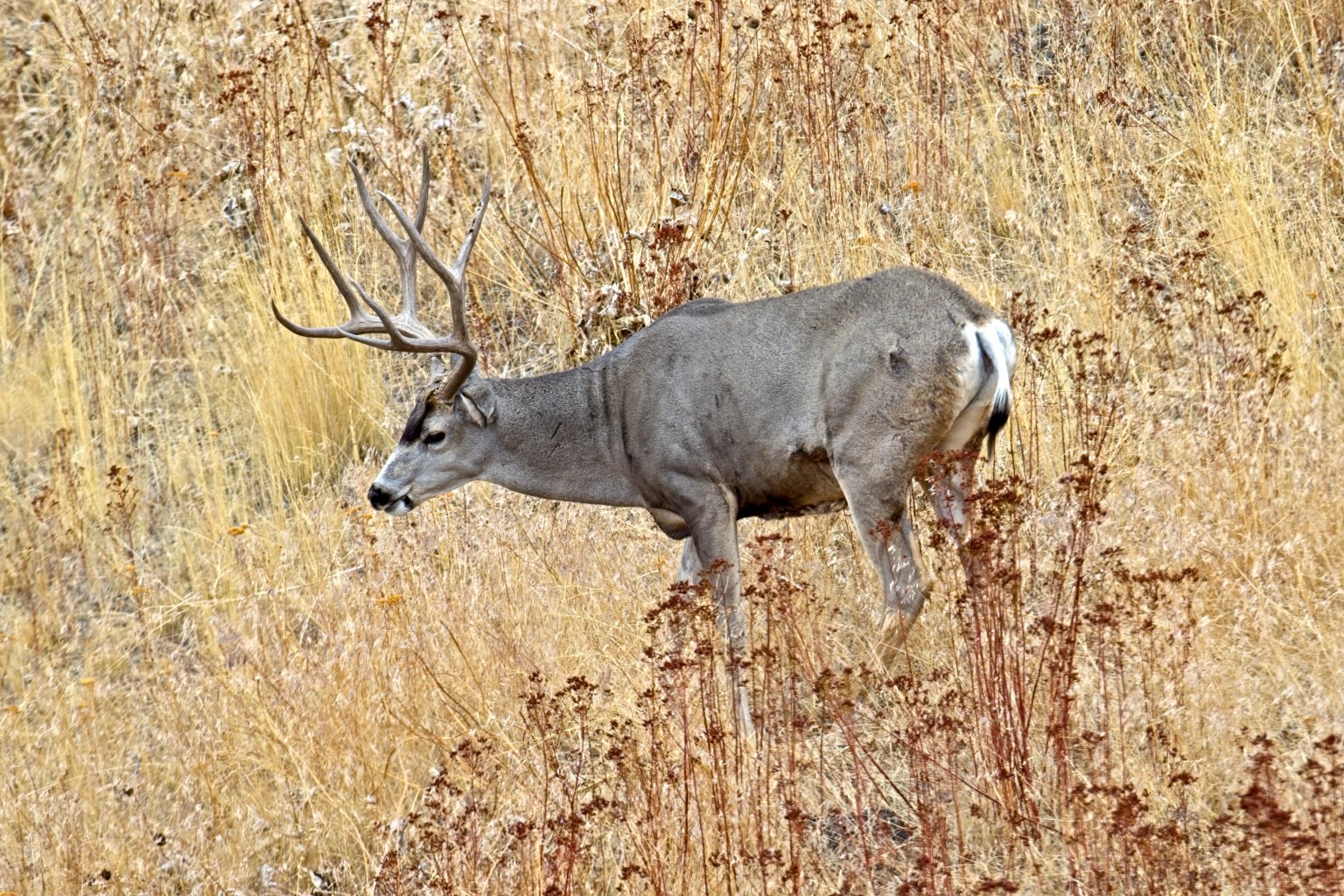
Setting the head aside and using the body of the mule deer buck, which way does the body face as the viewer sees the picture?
to the viewer's left
